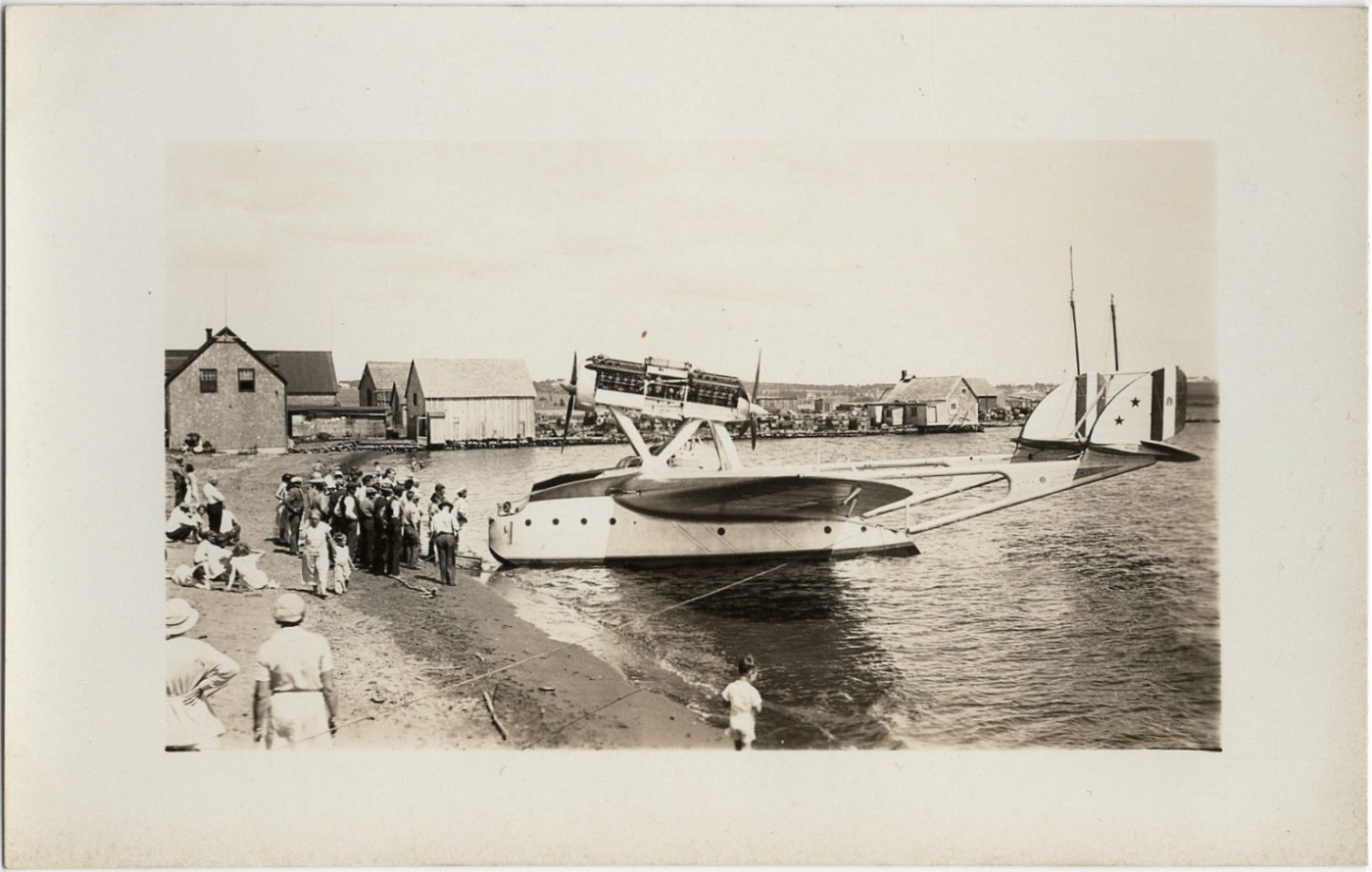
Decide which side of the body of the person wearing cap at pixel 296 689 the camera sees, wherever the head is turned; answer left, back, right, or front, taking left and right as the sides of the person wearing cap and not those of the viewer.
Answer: back

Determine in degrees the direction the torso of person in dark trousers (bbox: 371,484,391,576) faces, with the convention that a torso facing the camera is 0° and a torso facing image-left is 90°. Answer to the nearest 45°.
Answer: approximately 270°

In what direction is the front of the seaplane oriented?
to the viewer's left

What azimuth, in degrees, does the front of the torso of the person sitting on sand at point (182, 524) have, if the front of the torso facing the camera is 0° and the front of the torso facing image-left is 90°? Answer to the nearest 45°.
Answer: approximately 270°

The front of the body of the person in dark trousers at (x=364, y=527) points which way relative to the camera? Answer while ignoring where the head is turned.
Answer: to the viewer's right
